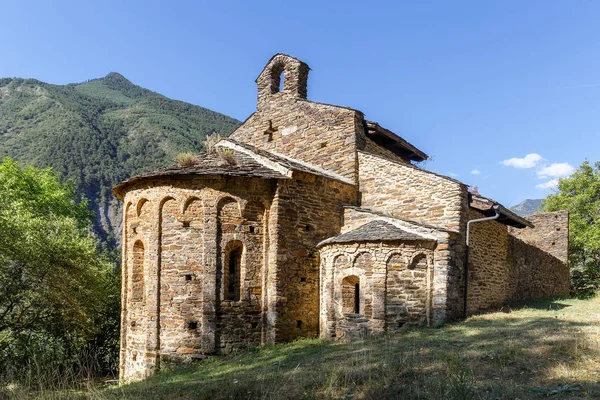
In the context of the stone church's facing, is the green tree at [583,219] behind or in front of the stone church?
in front

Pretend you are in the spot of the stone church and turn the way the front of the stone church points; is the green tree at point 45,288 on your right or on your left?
on your left

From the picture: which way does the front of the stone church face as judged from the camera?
facing away from the viewer and to the right of the viewer
